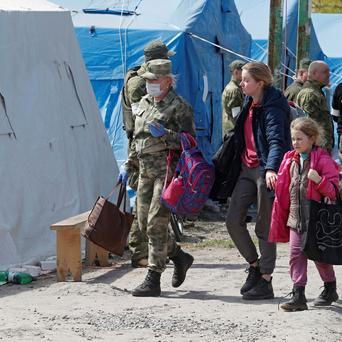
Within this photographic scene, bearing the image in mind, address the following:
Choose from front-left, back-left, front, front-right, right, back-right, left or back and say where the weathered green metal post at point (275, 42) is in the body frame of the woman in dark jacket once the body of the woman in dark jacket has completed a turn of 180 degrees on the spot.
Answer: front-left

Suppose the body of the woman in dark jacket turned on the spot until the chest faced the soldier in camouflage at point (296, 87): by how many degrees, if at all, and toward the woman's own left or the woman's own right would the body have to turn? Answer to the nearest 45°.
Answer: approximately 135° to the woman's own right

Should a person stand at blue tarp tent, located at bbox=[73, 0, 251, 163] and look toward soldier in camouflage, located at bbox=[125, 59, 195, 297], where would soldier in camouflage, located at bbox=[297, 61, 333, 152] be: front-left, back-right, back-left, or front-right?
front-left

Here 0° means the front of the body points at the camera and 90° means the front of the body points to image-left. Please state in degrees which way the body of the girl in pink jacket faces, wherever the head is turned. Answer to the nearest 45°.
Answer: approximately 45°

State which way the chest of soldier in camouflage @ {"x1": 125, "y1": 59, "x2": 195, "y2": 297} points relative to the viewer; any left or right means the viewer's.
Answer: facing the viewer and to the left of the viewer

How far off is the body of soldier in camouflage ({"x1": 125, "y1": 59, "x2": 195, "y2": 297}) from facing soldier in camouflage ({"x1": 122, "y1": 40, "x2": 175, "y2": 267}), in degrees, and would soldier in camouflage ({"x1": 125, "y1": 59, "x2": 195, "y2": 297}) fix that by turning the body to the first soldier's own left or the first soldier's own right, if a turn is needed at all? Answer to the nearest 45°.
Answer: approximately 135° to the first soldier's own right

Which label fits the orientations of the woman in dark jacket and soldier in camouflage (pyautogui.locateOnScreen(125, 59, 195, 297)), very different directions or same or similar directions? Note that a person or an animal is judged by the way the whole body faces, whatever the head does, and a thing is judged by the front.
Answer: same or similar directions
